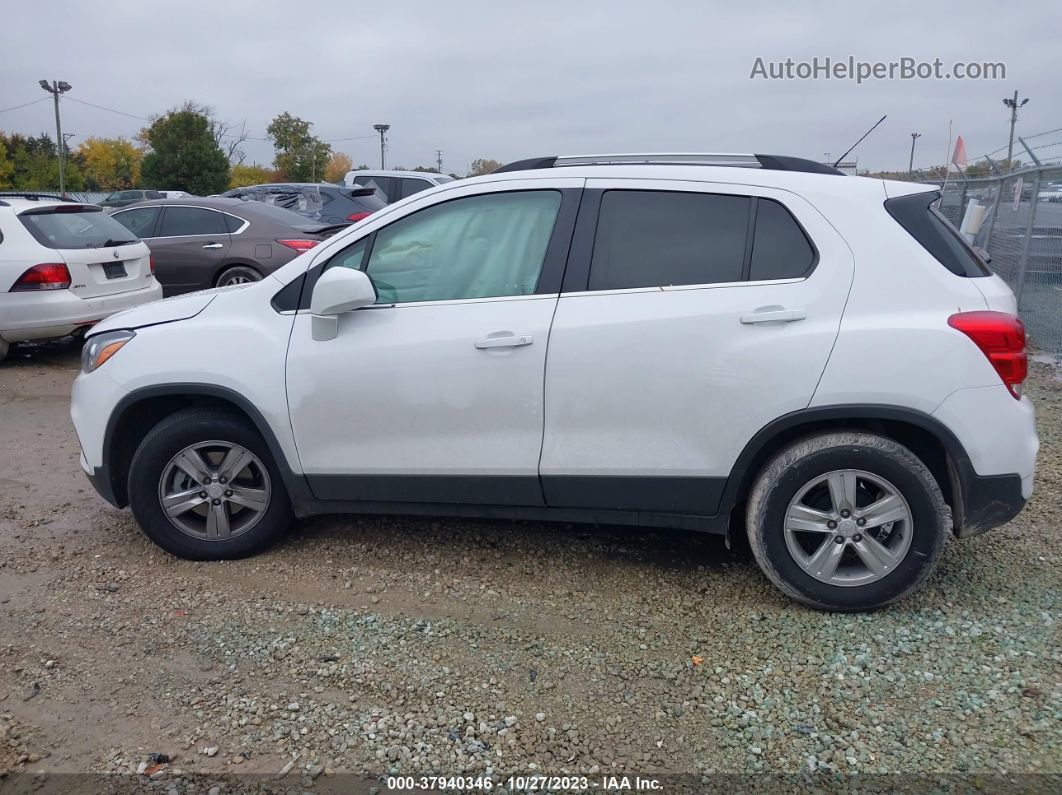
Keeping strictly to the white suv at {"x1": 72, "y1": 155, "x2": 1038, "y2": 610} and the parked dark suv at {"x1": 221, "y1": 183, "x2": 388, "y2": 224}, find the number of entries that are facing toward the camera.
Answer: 0

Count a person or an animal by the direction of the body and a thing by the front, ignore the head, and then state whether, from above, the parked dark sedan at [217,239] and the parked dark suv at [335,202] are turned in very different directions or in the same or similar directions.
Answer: same or similar directions

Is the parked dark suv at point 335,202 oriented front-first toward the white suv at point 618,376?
no

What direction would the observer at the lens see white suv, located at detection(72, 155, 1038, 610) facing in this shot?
facing to the left of the viewer

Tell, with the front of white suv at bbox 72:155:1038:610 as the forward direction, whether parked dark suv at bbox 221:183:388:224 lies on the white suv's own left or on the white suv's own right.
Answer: on the white suv's own right

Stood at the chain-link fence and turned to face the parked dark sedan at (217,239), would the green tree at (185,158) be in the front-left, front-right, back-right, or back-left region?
front-right

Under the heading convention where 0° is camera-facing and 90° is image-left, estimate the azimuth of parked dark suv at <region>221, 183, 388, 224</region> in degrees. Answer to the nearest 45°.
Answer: approximately 135°

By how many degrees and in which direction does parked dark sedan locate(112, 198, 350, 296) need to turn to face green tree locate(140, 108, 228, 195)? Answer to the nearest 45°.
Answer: approximately 45° to its right

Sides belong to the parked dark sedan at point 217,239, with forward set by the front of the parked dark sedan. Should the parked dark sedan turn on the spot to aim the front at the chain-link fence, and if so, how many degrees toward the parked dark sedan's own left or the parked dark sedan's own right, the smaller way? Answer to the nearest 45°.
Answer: approximately 180°

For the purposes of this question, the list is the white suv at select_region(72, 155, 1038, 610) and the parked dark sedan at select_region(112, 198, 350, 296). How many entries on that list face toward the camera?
0

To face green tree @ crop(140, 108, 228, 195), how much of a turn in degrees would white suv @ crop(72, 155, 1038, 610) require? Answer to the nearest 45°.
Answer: approximately 45° to its right

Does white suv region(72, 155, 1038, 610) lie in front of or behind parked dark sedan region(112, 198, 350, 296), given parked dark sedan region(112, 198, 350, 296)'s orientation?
behind

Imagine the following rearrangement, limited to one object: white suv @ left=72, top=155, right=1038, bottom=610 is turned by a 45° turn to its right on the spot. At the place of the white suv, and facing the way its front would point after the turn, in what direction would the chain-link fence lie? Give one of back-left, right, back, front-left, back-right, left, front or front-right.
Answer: right

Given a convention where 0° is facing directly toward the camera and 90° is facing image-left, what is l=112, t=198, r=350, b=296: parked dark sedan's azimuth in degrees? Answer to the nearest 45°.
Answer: approximately 135°

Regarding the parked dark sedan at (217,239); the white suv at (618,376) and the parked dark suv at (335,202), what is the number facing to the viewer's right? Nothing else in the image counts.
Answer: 0
